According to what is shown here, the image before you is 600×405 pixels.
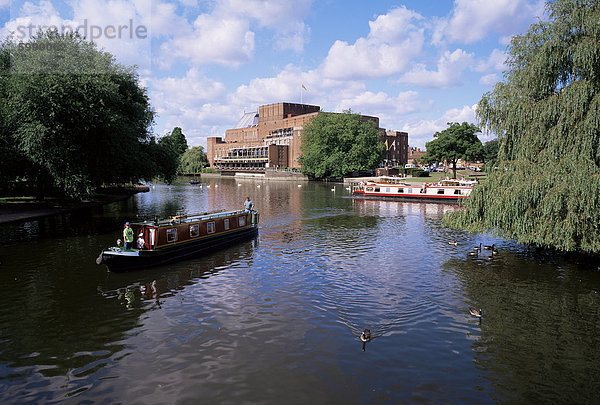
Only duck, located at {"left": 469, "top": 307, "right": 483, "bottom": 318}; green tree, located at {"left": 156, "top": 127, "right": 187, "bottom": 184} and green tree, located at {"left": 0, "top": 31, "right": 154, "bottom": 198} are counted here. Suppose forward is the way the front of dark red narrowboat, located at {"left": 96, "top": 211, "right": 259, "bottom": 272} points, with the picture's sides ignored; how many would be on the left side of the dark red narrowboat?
1

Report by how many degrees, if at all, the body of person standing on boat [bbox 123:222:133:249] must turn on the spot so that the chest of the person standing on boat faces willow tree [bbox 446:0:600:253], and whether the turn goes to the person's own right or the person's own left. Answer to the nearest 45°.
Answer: approximately 90° to the person's own left

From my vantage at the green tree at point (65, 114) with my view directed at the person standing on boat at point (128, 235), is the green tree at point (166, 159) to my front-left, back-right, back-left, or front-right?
back-left

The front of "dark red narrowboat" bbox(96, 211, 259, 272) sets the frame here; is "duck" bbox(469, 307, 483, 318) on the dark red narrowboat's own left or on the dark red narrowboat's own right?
on the dark red narrowboat's own left

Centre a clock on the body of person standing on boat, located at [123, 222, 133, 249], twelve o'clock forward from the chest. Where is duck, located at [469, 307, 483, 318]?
The duck is roughly at 11 o'clock from the person standing on boat.
